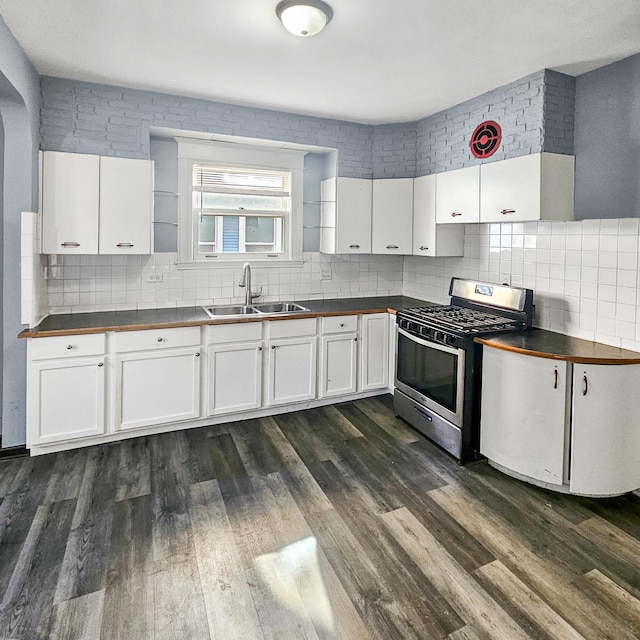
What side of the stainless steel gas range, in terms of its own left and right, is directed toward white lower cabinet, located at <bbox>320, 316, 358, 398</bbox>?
right

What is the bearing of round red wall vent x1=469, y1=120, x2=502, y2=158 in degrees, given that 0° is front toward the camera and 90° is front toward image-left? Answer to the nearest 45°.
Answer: approximately 45°

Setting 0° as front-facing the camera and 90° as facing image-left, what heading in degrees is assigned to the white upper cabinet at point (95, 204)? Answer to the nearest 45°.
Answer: approximately 0°

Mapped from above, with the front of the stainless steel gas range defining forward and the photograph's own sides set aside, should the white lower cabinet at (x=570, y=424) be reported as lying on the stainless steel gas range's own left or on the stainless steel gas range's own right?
on the stainless steel gas range's own left

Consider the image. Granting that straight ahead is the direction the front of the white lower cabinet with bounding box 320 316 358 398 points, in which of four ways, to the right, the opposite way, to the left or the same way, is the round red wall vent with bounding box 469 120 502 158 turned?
to the right

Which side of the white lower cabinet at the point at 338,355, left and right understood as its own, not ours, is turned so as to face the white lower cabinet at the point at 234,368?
right

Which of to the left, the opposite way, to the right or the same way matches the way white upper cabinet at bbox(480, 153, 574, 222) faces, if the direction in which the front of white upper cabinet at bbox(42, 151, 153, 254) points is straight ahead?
to the right

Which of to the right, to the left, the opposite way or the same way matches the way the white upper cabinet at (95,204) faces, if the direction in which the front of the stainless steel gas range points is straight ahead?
to the left

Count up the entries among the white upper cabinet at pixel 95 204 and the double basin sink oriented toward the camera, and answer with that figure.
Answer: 2
